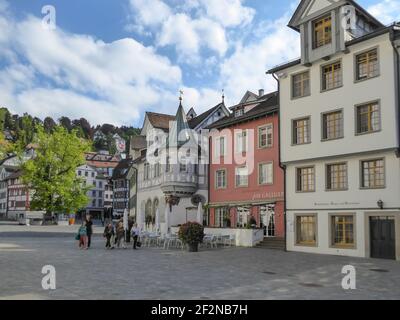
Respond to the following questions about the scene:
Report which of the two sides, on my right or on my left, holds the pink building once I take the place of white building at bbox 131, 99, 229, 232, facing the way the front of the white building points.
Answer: on my left

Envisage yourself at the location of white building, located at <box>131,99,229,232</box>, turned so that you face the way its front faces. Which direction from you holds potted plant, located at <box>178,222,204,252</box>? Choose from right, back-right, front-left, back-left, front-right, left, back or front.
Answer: front-left

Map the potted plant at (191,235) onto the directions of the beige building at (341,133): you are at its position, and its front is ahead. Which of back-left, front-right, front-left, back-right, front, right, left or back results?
front-right

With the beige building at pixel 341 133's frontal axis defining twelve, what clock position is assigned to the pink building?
The pink building is roughly at 3 o'clock from the beige building.

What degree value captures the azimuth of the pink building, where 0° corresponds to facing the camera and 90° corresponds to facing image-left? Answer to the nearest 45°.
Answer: approximately 45°

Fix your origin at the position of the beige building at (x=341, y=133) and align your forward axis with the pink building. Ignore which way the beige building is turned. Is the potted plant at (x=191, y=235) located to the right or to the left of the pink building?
left

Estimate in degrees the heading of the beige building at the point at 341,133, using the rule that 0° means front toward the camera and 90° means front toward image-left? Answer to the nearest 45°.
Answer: approximately 45°

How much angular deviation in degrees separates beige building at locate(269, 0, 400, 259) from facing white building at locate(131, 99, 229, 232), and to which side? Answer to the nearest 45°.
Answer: approximately 90° to its right

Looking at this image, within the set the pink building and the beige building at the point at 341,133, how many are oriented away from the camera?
0

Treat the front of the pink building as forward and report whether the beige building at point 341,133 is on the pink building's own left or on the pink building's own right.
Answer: on the pink building's own left
